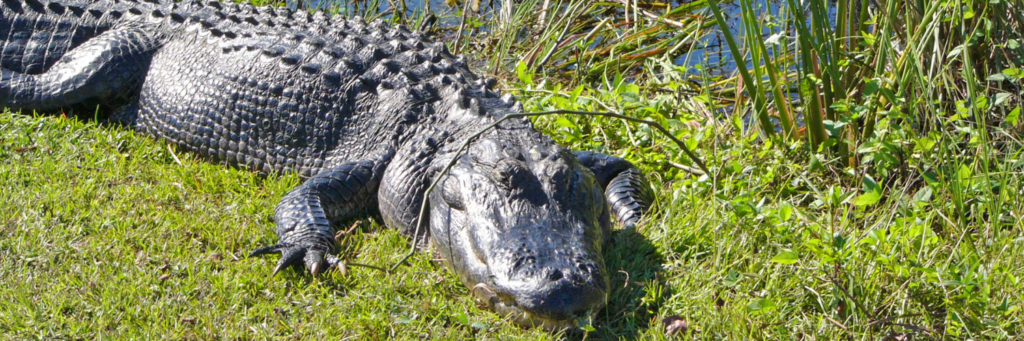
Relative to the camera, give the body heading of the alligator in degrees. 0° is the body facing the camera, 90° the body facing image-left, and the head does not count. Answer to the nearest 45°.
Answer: approximately 315°

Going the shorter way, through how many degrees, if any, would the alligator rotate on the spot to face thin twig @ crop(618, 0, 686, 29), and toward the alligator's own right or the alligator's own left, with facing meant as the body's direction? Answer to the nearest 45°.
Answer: approximately 90° to the alligator's own left

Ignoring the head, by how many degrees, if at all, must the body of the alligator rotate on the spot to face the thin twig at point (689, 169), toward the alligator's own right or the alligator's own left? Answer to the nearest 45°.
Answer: approximately 45° to the alligator's own left
